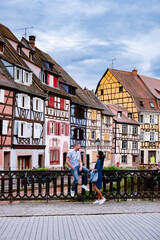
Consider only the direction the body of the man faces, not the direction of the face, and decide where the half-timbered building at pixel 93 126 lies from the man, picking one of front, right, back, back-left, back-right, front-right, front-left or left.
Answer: back-left

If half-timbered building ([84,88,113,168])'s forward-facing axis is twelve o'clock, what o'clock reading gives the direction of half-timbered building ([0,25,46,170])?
half-timbered building ([0,25,46,170]) is roughly at 2 o'clock from half-timbered building ([84,88,113,168]).

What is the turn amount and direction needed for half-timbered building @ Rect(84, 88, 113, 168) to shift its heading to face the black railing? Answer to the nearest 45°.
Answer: approximately 45° to its right

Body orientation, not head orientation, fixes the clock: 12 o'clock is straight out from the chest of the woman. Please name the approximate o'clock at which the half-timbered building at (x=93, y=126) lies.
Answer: The half-timbered building is roughly at 3 o'clock from the woman.

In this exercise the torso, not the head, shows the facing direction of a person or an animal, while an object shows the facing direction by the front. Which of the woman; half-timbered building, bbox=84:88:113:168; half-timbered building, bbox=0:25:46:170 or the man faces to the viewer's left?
the woman

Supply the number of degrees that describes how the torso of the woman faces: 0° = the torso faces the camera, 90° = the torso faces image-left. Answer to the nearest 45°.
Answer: approximately 90°

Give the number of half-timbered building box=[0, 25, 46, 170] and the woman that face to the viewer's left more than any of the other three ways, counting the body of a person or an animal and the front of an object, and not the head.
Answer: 1

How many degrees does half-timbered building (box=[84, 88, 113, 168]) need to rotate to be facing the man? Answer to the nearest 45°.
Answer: approximately 45° to its right

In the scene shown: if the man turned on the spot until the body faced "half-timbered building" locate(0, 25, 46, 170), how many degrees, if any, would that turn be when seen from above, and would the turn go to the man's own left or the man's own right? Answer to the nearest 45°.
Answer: approximately 135° to the man's own left
